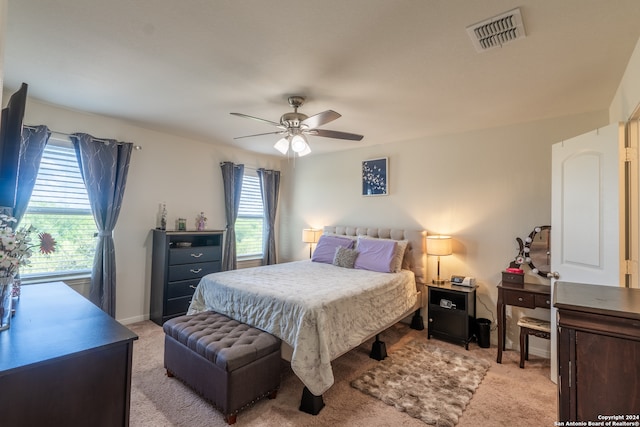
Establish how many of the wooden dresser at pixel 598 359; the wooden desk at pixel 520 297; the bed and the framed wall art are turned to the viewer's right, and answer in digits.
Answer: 0

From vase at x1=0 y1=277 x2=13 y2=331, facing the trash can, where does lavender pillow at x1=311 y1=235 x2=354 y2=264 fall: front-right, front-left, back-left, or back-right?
front-left

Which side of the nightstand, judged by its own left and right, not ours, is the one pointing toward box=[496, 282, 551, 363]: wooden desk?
left

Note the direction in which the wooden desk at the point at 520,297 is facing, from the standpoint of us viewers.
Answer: facing the viewer and to the left of the viewer

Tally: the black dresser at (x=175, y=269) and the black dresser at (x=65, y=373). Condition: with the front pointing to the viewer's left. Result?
0

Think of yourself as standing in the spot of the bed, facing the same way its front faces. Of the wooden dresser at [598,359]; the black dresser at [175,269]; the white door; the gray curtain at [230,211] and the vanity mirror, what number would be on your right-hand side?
2

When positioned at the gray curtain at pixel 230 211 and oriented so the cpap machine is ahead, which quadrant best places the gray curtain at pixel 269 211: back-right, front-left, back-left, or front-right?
front-left

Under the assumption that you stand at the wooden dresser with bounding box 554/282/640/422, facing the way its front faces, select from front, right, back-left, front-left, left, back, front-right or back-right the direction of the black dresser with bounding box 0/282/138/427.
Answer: front

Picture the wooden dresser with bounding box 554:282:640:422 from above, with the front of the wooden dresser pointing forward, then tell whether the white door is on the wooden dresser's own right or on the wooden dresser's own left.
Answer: on the wooden dresser's own right

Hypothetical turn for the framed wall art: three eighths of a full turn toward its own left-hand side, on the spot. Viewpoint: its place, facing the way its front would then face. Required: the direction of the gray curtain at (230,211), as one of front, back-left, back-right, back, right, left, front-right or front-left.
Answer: back
